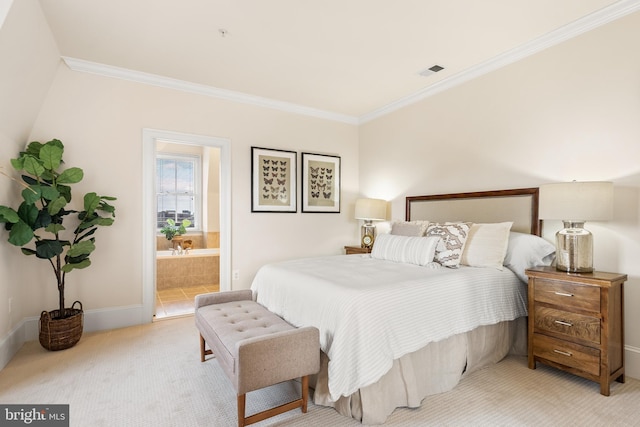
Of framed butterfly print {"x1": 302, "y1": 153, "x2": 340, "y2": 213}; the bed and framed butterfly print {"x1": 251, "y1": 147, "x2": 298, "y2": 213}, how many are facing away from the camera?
0

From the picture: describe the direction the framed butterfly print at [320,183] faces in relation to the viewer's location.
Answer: facing the viewer and to the right of the viewer

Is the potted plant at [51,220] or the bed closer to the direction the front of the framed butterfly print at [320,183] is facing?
the bed

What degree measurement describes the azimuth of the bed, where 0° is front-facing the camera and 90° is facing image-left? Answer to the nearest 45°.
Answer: approximately 45°

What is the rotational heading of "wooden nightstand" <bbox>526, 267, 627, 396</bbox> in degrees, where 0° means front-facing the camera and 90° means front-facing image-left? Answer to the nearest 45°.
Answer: approximately 45°

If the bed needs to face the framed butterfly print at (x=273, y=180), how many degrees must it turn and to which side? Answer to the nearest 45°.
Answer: approximately 90° to its right

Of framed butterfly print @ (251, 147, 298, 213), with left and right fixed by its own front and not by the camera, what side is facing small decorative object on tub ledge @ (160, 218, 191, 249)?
back

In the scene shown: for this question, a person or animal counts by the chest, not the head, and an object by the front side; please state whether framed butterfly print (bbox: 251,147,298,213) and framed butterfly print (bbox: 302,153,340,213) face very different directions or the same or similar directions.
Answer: same or similar directions

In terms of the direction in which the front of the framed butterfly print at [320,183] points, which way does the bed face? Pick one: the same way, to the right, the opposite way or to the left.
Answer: to the right

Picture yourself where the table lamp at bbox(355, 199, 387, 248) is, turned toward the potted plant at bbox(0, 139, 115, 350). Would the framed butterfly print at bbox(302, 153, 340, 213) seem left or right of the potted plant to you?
right

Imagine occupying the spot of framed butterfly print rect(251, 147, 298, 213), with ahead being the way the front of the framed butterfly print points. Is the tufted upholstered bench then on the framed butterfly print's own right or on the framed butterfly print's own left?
on the framed butterfly print's own right

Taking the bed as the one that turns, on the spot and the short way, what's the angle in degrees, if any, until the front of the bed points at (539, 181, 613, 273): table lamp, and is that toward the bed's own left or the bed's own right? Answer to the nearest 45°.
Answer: approximately 135° to the bed's own left

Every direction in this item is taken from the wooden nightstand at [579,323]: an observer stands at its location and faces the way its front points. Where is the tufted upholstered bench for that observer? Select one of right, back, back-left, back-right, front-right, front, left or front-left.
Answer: front
